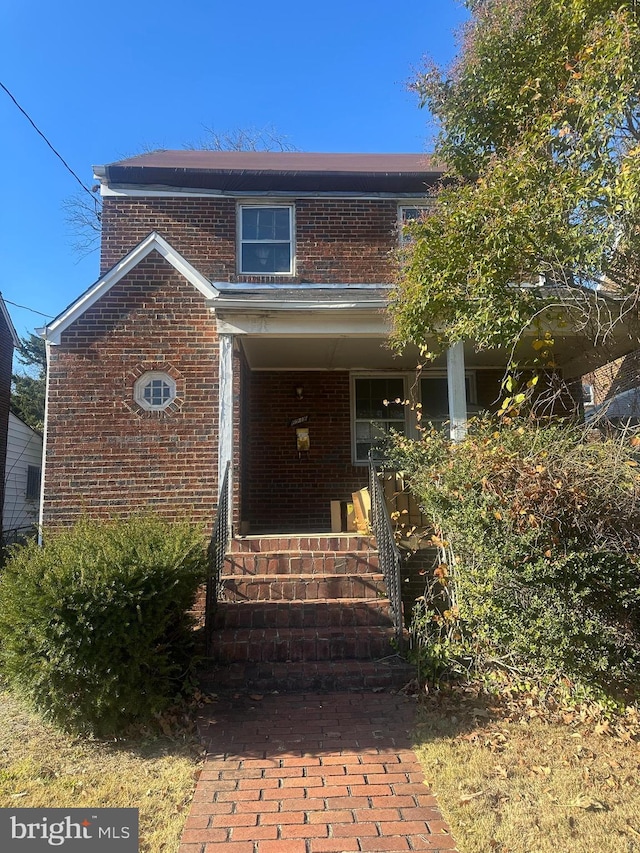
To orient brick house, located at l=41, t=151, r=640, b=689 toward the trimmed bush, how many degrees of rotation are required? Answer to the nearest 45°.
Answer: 0° — it already faces it

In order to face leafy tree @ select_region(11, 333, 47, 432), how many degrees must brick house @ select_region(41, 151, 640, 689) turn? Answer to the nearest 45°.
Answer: approximately 135° to its right

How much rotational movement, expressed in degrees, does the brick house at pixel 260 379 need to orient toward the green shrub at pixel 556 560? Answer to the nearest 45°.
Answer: approximately 45° to its left

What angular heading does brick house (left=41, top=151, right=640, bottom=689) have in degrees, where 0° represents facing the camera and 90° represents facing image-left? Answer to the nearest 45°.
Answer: approximately 0°
